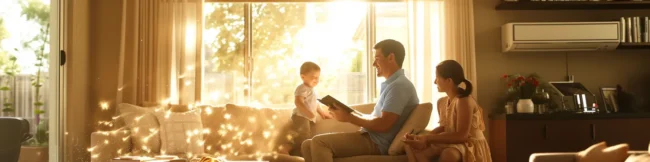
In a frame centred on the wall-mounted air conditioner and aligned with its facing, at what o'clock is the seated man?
The seated man is roughly at 1 o'clock from the wall-mounted air conditioner.

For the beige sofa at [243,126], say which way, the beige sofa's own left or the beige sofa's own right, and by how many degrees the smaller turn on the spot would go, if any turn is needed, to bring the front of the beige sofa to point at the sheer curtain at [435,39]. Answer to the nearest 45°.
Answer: approximately 90° to the beige sofa's own left

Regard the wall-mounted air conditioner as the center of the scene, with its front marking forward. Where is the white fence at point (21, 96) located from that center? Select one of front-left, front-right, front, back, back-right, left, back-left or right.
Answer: front-right

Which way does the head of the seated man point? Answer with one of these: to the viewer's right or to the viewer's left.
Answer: to the viewer's left

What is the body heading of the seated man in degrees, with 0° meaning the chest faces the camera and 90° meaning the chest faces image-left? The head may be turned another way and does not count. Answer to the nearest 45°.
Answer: approximately 90°

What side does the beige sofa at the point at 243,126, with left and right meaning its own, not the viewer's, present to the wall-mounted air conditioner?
left

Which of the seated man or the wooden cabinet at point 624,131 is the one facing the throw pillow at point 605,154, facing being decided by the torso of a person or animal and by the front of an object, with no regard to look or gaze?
the wooden cabinet

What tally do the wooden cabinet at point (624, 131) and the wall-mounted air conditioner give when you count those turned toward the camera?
2

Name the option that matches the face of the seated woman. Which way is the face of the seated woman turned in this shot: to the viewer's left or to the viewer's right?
to the viewer's left

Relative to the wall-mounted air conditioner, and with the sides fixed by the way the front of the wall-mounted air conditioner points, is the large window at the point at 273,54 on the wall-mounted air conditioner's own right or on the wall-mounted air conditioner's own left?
on the wall-mounted air conditioner's own right
